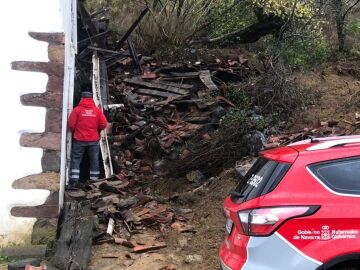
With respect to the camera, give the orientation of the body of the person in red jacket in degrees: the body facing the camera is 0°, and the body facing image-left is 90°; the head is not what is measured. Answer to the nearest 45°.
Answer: approximately 180°

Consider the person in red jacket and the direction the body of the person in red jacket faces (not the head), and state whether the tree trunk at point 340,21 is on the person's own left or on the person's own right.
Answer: on the person's own right

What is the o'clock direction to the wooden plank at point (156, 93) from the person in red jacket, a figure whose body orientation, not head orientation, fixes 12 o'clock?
The wooden plank is roughly at 1 o'clock from the person in red jacket.

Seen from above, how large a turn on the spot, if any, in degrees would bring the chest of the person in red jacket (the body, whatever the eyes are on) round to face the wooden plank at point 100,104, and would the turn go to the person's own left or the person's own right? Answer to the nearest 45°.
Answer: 0° — they already face it

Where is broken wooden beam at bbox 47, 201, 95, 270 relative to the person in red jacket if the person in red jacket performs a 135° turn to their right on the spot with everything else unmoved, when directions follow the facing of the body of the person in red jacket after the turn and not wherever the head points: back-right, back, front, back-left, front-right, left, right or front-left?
front-right

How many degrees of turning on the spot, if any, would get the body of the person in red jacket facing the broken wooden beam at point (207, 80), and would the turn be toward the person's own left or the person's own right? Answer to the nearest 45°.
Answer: approximately 45° to the person's own right
